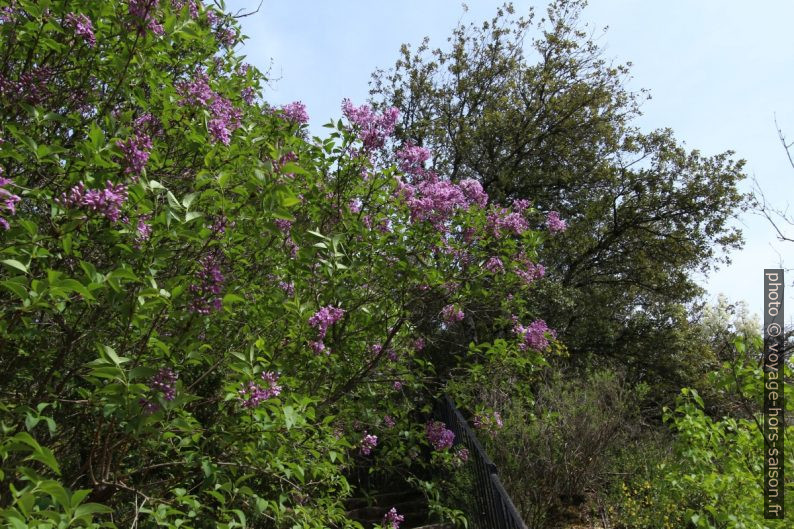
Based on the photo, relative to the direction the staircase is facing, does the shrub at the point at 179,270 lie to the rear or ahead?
ahead
